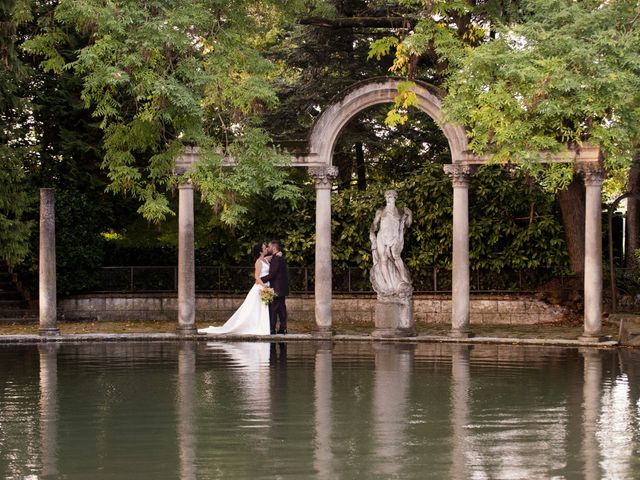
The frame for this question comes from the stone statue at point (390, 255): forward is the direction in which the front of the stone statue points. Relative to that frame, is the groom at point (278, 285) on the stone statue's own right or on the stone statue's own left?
on the stone statue's own right

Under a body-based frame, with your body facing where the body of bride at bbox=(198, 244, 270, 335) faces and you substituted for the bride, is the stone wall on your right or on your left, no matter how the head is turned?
on your left

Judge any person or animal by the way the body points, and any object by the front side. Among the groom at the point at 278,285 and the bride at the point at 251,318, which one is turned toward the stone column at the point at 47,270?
the groom

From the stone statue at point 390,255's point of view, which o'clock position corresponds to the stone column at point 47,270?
The stone column is roughly at 3 o'clock from the stone statue.

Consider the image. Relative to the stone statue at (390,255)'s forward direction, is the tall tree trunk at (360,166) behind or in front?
behind

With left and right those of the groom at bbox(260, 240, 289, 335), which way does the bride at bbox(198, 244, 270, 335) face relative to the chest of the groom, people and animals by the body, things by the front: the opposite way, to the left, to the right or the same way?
the opposite way

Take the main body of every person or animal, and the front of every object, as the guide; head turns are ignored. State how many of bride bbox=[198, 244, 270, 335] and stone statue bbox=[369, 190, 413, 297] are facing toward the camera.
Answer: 1

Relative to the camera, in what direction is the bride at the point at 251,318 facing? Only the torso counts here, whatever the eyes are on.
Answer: to the viewer's right

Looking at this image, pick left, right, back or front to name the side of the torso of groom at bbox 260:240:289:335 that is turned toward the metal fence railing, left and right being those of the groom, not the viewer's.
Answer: right

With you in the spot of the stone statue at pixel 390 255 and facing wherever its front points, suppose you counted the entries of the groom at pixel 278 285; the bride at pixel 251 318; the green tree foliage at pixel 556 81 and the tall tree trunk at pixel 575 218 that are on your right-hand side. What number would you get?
2

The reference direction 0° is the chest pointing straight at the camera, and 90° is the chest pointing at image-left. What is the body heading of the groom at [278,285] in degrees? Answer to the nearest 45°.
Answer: approximately 90°

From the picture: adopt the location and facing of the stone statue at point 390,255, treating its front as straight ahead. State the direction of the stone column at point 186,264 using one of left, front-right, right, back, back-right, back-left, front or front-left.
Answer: right

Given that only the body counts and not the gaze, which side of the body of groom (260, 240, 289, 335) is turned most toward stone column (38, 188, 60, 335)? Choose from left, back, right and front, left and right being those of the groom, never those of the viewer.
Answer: front
